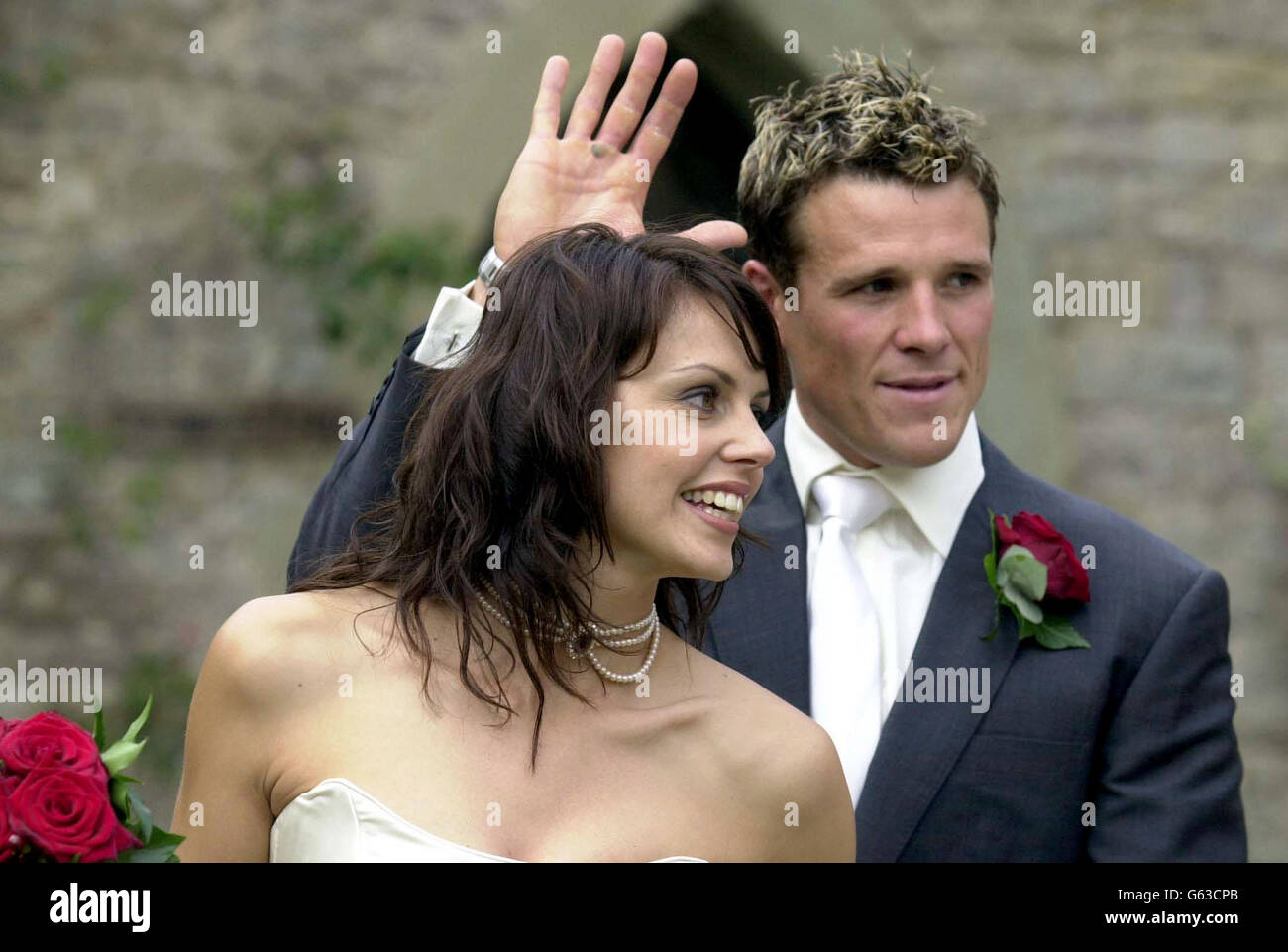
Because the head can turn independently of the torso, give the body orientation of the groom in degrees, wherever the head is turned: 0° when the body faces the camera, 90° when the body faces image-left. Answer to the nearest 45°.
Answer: approximately 0°

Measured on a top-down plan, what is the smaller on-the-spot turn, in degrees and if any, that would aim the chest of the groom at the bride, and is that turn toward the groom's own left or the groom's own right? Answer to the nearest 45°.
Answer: approximately 45° to the groom's own right

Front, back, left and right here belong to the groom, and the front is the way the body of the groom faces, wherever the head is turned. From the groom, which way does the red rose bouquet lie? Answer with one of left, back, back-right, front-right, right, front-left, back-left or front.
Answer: front-right

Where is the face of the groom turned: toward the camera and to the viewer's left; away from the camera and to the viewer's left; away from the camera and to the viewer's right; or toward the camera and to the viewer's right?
toward the camera and to the viewer's right

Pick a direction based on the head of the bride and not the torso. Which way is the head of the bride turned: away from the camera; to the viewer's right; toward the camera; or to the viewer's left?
to the viewer's right
